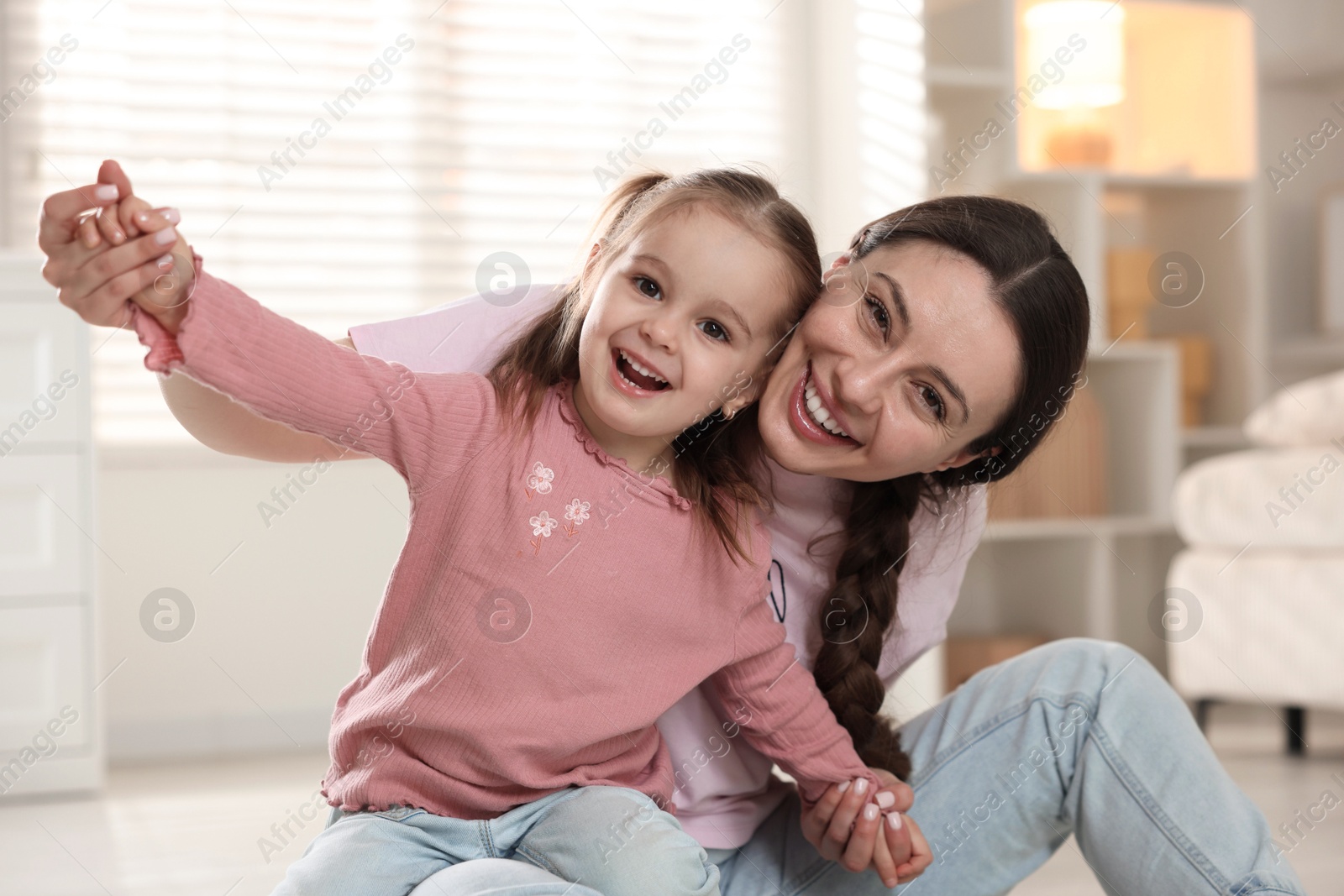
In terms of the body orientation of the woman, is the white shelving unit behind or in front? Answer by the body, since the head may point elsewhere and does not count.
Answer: behind

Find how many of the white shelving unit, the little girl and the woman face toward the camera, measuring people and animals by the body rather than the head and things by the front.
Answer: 3

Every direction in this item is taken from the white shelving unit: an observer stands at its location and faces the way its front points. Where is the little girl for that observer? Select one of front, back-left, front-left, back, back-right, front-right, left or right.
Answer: front

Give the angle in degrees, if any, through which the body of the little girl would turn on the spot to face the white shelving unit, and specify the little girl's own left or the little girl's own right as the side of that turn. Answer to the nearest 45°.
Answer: approximately 135° to the little girl's own left

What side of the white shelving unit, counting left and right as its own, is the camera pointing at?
front

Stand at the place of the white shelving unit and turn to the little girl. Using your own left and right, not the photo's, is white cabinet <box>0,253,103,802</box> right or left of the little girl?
right

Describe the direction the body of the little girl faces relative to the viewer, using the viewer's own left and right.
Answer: facing the viewer

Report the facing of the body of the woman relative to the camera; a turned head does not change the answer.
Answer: toward the camera

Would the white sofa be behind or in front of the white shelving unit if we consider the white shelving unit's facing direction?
in front

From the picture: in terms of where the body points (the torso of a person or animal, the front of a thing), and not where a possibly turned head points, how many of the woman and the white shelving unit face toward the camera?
2
